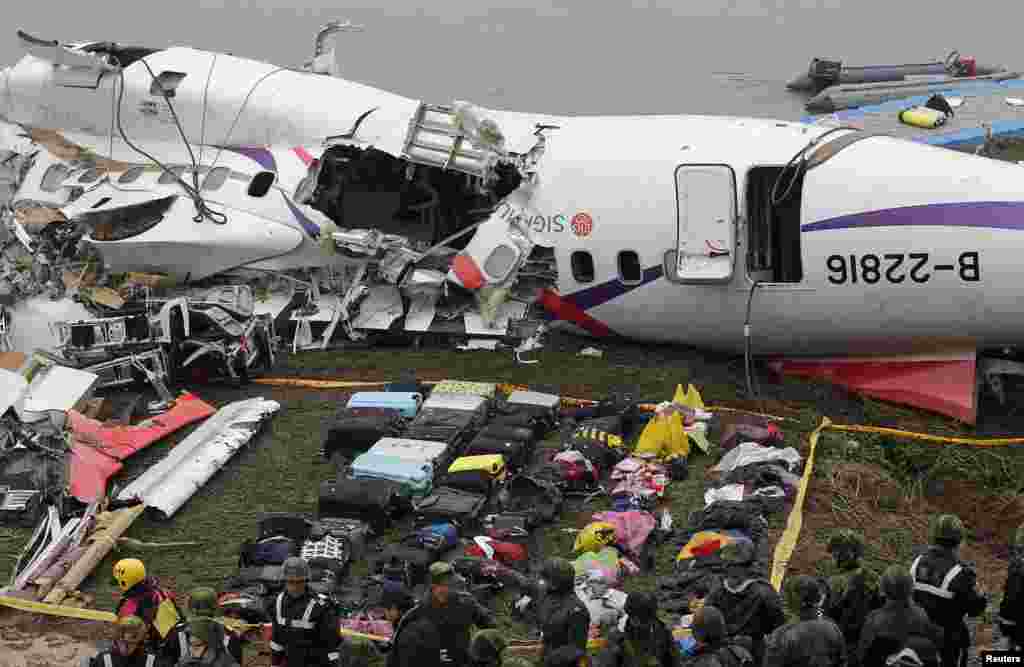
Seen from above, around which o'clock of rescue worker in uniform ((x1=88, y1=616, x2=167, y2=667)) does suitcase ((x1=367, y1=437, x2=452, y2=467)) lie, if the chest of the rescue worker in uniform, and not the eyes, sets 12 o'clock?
The suitcase is roughly at 1 o'clock from the rescue worker in uniform.

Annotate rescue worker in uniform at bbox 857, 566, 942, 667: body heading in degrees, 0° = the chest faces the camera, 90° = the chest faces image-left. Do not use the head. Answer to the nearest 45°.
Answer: approximately 180°

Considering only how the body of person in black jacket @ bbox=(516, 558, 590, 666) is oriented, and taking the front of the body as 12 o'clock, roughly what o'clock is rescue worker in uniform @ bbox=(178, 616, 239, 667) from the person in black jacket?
The rescue worker in uniform is roughly at 10 o'clock from the person in black jacket.

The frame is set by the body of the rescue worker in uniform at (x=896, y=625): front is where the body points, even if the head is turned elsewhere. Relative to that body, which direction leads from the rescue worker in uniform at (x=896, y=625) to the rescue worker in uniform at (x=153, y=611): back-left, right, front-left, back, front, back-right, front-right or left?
left

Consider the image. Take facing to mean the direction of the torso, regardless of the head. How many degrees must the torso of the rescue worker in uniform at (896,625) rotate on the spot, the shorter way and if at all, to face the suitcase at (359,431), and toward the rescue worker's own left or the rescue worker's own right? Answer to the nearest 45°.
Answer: approximately 45° to the rescue worker's own left

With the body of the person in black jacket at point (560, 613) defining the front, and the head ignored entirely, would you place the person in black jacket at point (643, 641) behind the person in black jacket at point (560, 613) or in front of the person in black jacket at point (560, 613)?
behind

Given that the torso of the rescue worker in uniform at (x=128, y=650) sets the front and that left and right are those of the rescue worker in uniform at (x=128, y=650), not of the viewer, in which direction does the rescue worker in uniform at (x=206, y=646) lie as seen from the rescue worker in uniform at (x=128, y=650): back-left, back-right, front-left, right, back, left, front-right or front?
back-right

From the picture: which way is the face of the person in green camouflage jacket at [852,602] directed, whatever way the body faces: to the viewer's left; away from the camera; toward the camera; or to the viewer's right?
away from the camera

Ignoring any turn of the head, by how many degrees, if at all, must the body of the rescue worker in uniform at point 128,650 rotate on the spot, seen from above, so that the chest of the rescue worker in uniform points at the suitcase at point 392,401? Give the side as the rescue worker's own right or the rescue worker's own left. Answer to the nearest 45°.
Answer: approximately 45° to the rescue worker's own right

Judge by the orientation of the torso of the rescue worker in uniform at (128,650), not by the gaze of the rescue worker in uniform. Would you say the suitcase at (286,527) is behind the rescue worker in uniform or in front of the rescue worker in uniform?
in front

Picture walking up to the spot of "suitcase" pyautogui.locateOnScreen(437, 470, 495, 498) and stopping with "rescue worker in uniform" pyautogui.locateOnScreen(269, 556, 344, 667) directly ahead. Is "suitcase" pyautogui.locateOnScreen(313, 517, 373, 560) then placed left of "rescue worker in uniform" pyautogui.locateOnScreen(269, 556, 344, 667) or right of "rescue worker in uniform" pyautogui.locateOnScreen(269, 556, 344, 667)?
right

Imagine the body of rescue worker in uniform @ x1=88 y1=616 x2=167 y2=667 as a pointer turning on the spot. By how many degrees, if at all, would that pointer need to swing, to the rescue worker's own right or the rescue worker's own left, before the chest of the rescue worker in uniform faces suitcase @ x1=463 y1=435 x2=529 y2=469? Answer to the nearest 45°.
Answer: approximately 135° to the rescue worker's own left
